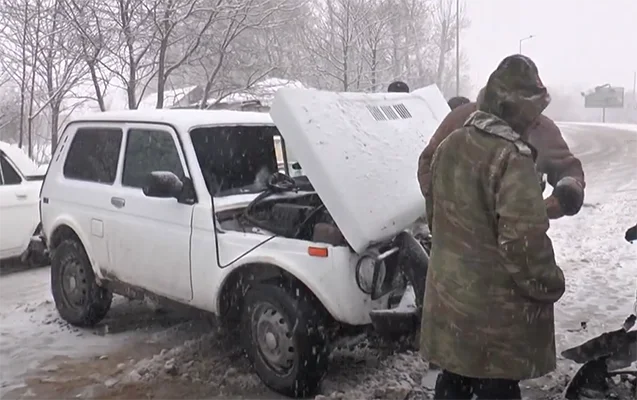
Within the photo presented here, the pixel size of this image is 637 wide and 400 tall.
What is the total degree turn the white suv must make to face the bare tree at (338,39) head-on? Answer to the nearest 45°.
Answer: approximately 135° to its left

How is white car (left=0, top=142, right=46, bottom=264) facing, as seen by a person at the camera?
facing to the left of the viewer

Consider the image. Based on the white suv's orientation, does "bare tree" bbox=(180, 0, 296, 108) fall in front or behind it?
behind

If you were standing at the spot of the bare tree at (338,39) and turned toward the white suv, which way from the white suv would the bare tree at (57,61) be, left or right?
right

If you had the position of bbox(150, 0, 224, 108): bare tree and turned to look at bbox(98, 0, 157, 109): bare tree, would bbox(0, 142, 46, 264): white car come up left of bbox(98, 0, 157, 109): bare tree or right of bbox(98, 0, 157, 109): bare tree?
left

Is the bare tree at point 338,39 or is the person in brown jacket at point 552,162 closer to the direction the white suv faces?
the person in brown jacket
